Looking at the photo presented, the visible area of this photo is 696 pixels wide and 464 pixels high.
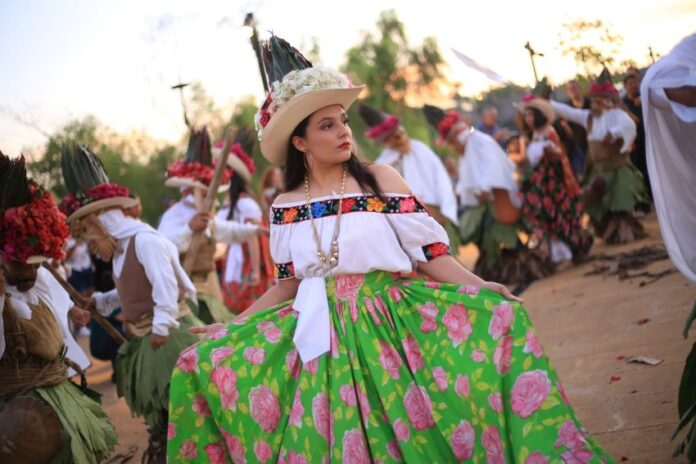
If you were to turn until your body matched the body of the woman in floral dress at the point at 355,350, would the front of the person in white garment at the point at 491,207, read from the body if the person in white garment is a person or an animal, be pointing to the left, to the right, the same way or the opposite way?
to the right

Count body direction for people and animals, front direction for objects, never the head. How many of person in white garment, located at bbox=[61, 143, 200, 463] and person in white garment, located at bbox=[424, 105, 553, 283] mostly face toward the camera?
0

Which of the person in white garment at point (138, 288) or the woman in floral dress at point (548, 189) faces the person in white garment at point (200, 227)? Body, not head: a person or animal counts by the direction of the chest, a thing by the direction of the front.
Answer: the woman in floral dress

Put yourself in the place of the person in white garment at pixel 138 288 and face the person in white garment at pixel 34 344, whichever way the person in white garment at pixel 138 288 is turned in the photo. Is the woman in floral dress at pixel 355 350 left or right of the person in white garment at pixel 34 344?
left

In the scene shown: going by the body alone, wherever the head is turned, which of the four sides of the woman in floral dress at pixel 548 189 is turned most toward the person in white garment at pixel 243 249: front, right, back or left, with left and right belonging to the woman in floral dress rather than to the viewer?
front

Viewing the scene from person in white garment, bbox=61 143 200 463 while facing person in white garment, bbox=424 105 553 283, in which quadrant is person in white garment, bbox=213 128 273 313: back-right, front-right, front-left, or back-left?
front-left

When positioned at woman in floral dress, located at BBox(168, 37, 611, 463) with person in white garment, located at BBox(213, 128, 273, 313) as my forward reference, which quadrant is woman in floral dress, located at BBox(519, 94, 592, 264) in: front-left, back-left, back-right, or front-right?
front-right

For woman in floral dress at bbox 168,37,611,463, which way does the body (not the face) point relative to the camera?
toward the camera

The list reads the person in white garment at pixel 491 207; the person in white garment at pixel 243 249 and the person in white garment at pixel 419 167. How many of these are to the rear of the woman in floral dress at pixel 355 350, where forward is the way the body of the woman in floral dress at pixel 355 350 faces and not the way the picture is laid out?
3

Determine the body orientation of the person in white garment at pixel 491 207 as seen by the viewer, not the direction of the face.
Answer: to the viewer's left
